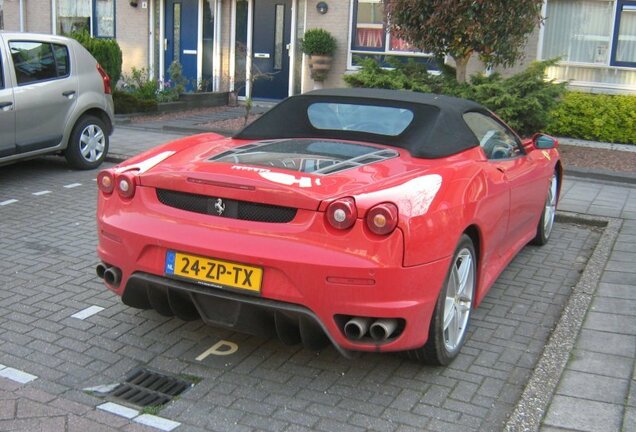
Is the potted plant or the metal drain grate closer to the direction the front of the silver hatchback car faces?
the metal drain grate

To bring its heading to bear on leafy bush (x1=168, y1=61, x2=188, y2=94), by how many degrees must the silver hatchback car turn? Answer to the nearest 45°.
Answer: approximately 135° to its right

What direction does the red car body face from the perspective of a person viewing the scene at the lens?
facing away from the viewer and to the right of the viewer

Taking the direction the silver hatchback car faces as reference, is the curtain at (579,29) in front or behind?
behind

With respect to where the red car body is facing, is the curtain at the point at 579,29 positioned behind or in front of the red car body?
in front

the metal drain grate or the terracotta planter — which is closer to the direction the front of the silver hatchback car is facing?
the metal drain grate

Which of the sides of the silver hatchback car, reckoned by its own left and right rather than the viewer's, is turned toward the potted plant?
back

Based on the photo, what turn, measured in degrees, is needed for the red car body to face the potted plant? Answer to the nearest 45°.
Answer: approximately 45° to its left

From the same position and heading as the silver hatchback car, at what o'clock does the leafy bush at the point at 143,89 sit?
The leafy bush is roughly at 5 o'clock from the silver hatchback car.

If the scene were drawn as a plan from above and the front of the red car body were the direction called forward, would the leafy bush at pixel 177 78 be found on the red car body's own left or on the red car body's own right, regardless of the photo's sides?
on the red car body's own left
